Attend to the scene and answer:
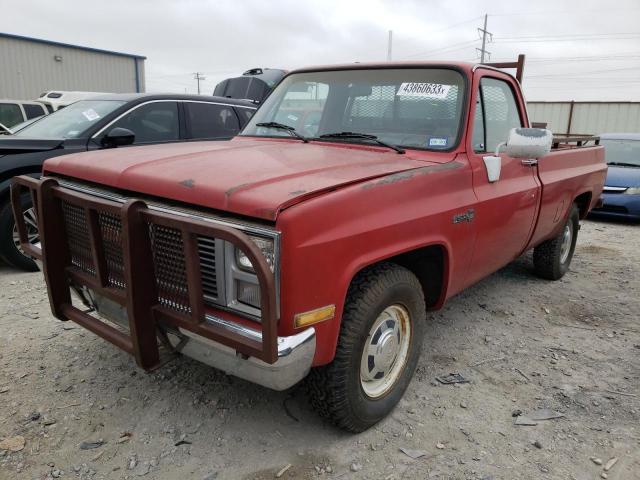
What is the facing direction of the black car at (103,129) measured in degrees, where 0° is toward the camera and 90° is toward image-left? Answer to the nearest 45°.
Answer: approximately 45°

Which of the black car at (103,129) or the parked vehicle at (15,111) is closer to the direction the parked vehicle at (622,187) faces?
the black car

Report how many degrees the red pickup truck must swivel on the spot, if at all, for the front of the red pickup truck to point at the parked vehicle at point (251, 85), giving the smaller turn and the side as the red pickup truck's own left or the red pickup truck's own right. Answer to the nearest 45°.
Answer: approximately 135° to the red pickup truck's own right

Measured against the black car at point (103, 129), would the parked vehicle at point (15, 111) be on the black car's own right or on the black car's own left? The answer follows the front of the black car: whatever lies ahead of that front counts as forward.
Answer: on the black car's own right

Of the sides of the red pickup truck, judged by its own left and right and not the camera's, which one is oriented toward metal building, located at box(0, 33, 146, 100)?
right

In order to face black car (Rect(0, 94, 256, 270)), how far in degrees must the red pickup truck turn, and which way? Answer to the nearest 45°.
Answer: approximately 90° to its right

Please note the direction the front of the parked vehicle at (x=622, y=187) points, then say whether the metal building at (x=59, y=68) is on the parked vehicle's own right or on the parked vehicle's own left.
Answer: on the parked vehicle's own right

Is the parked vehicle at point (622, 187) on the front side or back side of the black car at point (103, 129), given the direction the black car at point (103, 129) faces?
on the back side

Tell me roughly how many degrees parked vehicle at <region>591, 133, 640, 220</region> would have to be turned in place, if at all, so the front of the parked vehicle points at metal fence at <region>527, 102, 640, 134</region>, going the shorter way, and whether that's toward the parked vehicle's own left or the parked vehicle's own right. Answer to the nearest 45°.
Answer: approximately 180°

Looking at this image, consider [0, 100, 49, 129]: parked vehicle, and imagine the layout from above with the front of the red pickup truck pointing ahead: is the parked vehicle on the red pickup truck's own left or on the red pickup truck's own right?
on the red pickup truck's own right
